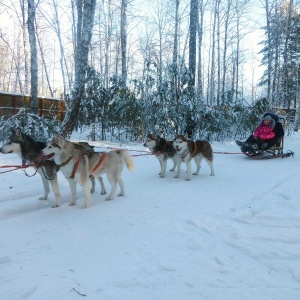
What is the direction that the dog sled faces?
to the viewer's left

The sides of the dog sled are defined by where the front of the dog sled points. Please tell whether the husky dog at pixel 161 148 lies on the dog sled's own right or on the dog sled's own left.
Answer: on the dog sled's own left

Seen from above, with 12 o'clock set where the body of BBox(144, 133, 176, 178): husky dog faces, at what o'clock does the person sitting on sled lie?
The person sitting on sled is roughly at 6 o'clock from the husky dog.

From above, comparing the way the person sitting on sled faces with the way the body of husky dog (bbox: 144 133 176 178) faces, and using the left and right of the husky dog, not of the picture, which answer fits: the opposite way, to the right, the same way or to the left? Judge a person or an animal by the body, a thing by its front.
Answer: the same way

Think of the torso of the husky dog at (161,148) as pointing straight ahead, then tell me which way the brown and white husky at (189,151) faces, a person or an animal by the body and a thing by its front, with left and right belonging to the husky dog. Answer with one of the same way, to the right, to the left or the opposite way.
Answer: the same way

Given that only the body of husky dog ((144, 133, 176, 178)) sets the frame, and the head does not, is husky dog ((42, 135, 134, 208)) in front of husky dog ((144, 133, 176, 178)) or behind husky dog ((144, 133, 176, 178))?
in front

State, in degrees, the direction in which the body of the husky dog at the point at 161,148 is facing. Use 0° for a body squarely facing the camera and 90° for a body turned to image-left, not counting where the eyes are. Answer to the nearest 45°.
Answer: approximately 45°

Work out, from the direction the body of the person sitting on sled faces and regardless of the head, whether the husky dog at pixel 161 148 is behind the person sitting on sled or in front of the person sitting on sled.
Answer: in front

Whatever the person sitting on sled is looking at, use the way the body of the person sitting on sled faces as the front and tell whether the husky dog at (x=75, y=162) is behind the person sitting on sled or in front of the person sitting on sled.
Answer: in front

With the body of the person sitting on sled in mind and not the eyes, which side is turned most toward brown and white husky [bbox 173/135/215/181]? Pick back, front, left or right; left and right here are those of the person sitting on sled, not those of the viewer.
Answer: front

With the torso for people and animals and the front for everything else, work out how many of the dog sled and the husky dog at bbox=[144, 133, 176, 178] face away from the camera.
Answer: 0

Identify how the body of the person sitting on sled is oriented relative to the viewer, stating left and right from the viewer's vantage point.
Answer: facing the viewer and to the left of the viewer

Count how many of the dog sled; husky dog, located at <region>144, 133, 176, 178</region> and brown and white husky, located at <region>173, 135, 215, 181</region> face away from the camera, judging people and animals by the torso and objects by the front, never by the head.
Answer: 0

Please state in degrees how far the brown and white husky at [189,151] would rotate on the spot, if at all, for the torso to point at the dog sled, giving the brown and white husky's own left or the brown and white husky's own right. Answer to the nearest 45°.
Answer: approximately 180°

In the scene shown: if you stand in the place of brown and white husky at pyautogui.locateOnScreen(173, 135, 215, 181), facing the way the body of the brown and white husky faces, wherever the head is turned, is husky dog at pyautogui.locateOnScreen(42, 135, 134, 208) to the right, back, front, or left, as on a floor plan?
front
